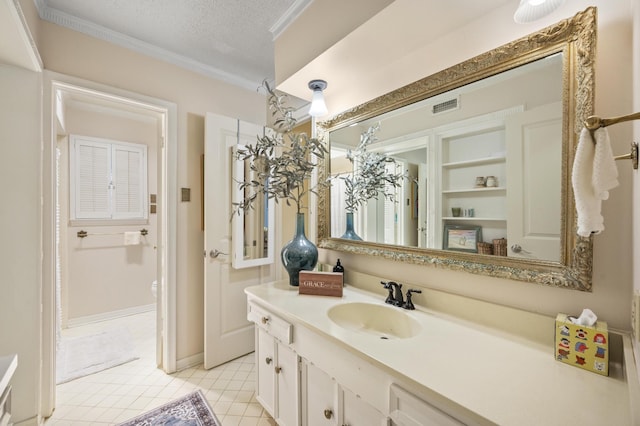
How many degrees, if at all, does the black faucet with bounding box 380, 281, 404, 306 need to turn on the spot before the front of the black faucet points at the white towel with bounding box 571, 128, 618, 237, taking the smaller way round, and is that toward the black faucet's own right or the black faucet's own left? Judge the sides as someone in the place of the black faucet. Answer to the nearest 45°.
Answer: approximately 90° to the black faucet's own left

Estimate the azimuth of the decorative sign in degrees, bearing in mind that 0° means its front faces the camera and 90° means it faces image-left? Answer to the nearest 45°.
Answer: approximately 0°

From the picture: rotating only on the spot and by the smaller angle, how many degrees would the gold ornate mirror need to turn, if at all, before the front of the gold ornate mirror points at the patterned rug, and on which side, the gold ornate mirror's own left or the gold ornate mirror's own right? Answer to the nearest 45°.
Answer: approximately 45° to the gold ornate mirror's own right

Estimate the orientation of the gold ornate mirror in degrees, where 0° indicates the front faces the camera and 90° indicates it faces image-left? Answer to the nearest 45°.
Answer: approximately 45°

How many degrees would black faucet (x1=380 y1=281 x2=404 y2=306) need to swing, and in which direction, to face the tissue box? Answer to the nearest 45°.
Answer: approximately 90° to its left

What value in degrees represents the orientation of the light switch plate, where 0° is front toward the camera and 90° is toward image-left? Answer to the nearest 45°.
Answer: approximately 0°

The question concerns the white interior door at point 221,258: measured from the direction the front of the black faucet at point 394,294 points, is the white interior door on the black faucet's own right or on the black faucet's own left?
on the black faucet's own right

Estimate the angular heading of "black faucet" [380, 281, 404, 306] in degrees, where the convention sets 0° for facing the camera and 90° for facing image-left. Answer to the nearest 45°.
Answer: approximately 45°

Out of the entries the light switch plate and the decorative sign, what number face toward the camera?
2

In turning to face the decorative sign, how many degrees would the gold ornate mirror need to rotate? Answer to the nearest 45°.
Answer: approximately 45° to its right

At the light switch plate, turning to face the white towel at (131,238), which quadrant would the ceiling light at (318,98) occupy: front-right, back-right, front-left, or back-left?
back-right

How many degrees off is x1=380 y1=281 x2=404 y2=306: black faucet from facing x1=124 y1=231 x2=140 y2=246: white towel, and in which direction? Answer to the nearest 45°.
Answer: approximately 45° to its right
